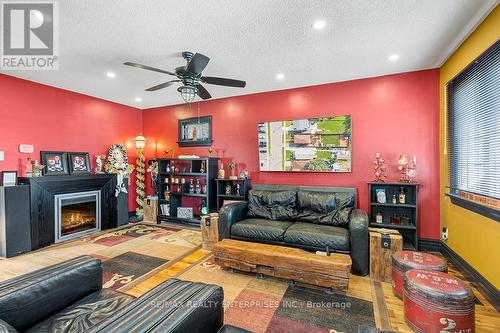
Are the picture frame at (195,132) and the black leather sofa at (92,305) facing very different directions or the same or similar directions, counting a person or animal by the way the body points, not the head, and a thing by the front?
very different directions

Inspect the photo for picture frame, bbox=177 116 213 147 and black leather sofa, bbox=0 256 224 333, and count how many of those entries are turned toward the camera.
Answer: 1

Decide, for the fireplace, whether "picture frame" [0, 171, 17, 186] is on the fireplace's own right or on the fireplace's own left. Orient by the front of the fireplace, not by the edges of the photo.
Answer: on the fireplace's own right

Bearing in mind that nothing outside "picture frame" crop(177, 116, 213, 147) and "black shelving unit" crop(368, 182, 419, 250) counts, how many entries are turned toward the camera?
2

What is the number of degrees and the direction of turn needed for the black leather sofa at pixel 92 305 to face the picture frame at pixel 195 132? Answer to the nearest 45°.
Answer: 0° — it already faces it

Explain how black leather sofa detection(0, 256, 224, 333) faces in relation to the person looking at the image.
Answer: facing away from the viewer and to the right of the viewer
